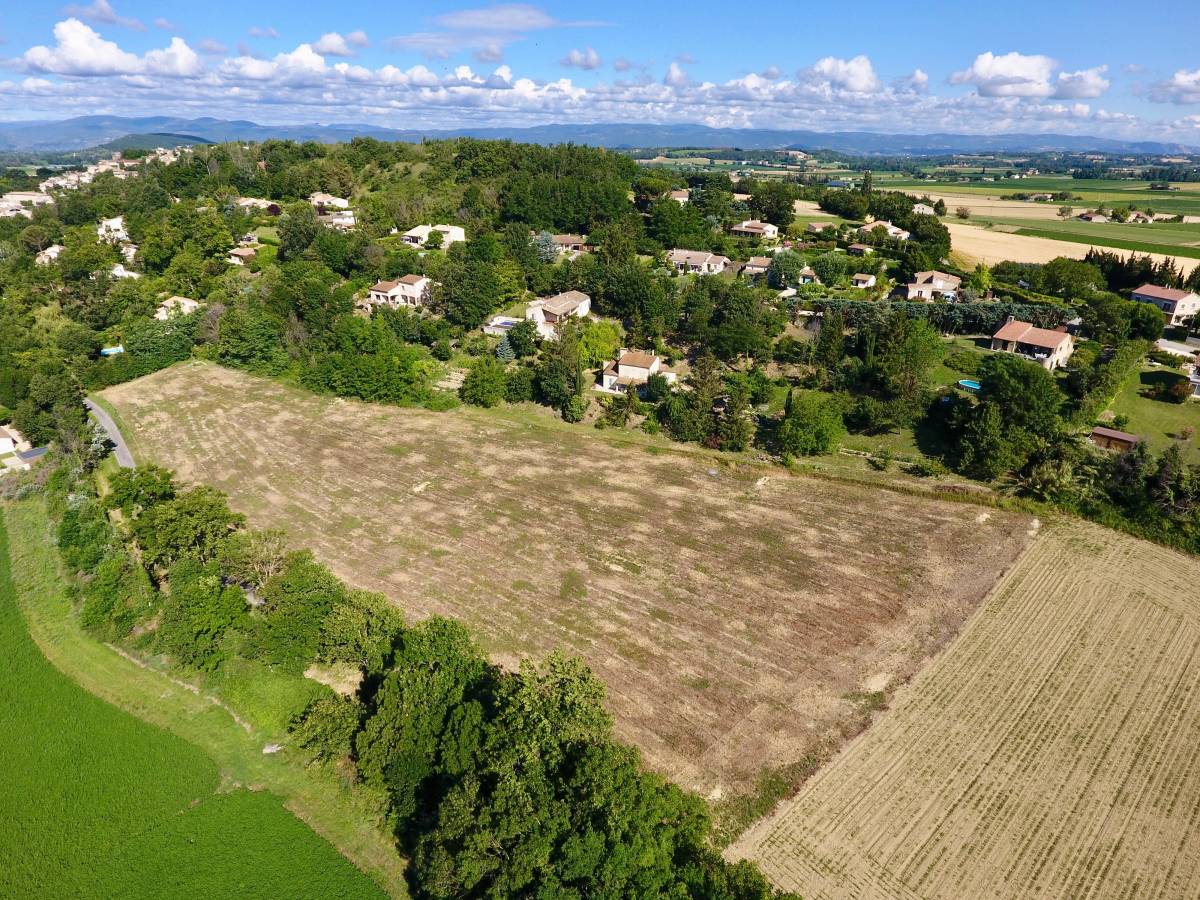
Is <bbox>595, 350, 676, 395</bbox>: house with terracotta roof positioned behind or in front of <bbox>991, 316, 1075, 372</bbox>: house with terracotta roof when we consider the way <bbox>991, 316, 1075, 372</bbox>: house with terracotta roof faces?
in front

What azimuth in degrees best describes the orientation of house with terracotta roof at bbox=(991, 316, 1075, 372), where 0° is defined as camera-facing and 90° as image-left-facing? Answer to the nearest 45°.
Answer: approximately 45°

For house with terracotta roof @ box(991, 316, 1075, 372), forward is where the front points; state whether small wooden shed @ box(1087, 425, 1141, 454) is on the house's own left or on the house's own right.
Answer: on the house's own left
